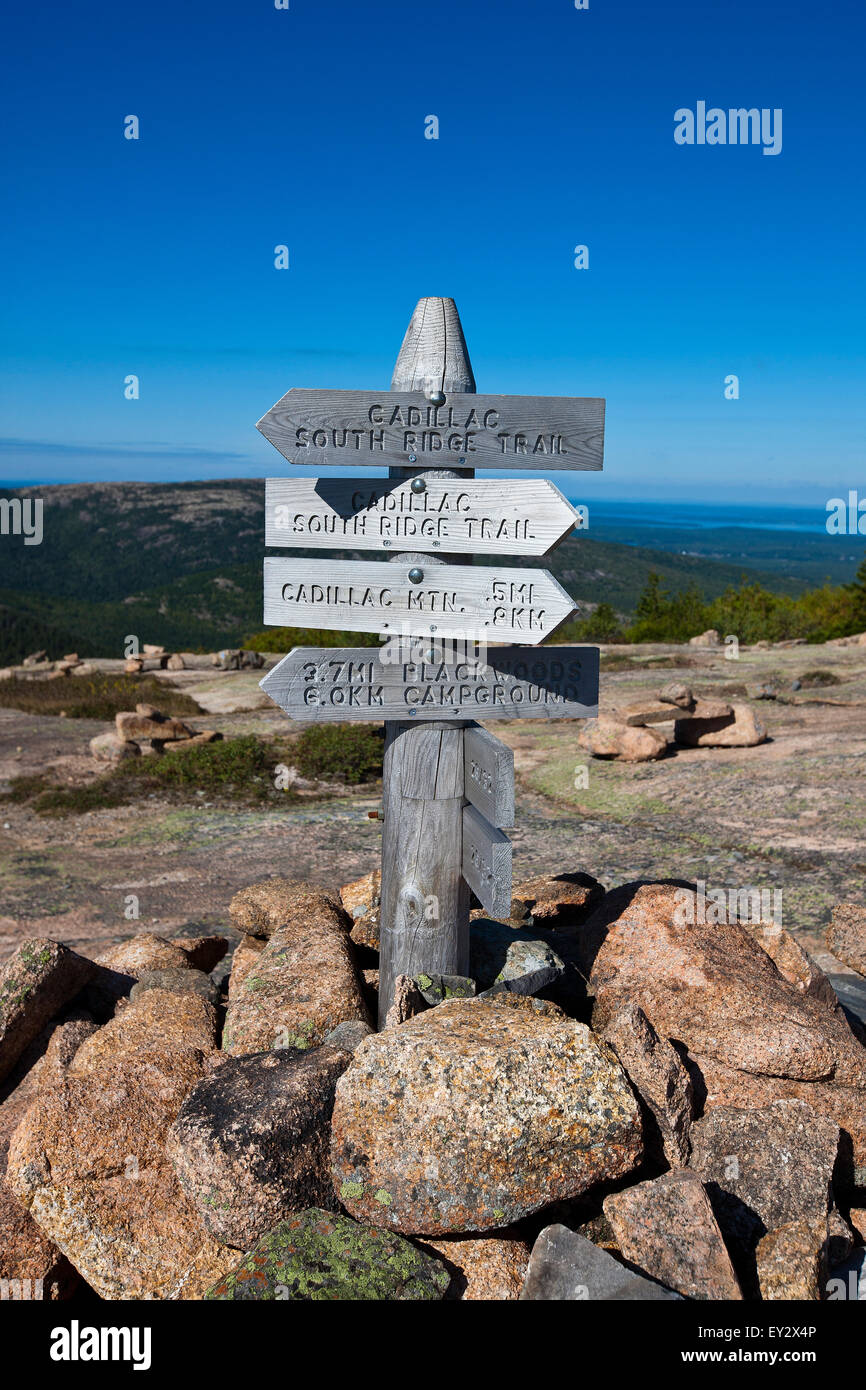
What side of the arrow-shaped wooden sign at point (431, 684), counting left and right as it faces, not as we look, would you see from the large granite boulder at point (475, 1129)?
front

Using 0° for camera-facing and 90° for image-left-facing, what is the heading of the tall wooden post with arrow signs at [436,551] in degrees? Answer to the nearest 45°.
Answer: approximately 0°

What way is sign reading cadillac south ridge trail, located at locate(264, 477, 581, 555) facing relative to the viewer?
toward the camera

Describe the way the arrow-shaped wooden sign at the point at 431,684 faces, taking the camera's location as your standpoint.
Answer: facing the viewer

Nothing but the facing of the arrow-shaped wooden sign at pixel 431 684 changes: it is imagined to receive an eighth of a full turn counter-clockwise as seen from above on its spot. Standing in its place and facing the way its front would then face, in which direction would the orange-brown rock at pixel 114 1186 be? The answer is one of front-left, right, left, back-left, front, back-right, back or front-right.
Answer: right

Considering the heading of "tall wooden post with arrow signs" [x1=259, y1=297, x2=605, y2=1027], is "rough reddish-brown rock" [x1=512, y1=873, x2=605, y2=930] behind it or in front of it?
behind

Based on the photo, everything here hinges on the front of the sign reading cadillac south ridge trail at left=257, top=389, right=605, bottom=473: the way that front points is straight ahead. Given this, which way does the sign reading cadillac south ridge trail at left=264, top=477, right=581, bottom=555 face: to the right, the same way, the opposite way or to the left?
the same way

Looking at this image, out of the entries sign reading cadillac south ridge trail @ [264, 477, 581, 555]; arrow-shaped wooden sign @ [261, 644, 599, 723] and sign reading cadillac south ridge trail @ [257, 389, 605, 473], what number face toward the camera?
3

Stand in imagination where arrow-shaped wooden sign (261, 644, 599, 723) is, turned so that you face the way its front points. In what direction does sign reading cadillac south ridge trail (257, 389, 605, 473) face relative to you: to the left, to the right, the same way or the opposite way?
the same way
